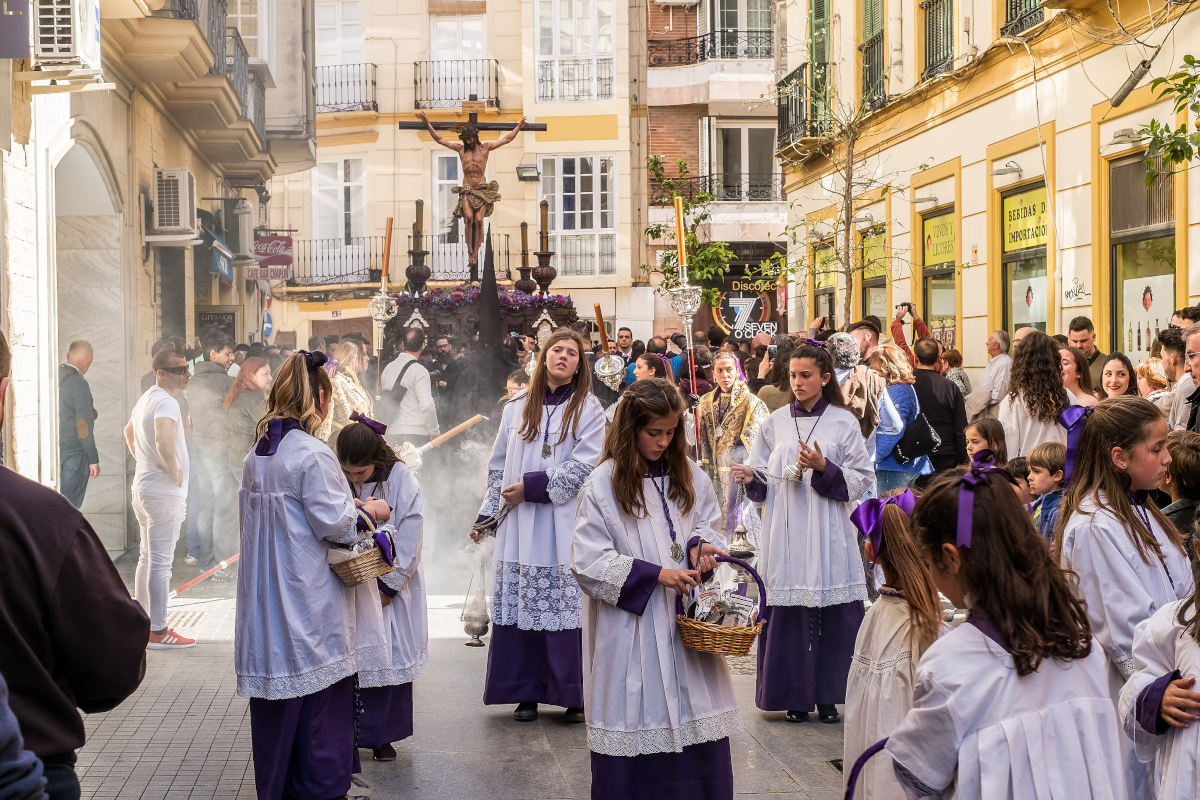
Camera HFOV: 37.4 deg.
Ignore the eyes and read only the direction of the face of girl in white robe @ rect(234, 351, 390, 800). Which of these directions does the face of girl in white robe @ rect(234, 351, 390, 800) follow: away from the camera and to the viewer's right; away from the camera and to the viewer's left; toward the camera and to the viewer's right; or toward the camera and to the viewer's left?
away from the camera and to the viewer's right

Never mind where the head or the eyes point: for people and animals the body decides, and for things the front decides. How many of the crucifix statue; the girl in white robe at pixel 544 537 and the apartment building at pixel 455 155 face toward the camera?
3

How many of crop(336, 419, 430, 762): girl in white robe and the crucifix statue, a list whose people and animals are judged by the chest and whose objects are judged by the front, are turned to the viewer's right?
0

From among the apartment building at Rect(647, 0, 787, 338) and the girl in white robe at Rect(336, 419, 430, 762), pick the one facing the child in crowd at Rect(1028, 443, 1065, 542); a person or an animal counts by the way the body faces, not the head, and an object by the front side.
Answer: the apartment building

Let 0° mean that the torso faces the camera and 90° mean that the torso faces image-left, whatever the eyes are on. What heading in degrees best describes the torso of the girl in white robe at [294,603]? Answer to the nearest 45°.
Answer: approximately 225°

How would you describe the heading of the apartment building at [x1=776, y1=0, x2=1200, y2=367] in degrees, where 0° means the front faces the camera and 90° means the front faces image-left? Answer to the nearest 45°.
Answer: approximately 45°

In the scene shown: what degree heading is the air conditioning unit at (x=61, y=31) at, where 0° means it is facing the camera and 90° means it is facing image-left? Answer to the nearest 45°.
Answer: approximately 315°

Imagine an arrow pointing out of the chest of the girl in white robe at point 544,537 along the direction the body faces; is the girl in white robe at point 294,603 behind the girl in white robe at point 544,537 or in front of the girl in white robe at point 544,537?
in front

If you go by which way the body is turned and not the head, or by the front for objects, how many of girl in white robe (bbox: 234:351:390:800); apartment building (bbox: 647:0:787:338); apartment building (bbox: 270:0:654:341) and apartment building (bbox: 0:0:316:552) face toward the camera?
2

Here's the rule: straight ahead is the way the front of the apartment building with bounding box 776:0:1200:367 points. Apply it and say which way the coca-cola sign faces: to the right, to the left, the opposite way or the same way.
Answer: to the left

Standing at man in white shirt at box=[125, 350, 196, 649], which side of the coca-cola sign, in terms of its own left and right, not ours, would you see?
front

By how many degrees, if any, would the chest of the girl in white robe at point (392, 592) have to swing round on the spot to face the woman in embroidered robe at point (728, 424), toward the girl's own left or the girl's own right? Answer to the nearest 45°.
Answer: approximately 180°

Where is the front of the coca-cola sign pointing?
toward the camera

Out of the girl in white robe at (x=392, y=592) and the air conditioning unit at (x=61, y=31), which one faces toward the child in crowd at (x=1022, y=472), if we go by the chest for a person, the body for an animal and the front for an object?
the air conditioning unit

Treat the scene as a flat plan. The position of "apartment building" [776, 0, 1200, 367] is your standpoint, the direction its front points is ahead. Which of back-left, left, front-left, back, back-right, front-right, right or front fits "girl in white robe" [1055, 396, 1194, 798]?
front-left

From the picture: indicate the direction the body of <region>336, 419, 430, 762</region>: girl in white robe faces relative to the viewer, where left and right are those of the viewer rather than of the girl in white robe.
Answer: facing the viewer and to the left of the viewer

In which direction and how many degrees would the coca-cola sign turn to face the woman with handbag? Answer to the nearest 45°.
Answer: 0° — it already faces them
